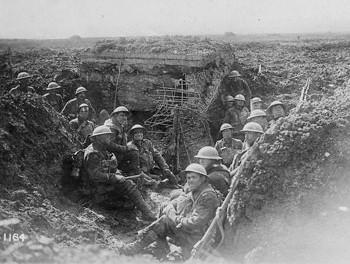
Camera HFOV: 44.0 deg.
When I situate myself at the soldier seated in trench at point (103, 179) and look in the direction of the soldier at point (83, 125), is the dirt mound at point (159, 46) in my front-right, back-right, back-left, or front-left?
front-right

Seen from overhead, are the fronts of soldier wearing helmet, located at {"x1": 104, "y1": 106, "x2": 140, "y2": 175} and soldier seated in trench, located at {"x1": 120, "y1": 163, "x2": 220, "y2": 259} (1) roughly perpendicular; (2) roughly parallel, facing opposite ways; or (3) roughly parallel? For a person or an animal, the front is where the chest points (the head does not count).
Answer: roughly perpendicular

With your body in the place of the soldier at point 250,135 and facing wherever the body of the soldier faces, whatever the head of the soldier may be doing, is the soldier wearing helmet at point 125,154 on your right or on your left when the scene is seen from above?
on your right

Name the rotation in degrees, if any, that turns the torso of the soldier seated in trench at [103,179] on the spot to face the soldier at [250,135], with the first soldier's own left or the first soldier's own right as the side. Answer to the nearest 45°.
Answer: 0° — they already face them

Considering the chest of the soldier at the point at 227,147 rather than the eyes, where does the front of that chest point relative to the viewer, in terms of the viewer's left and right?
facing the viewer

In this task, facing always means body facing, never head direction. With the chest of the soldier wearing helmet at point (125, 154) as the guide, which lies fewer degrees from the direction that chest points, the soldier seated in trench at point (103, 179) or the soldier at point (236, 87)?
the soldier seated in trench

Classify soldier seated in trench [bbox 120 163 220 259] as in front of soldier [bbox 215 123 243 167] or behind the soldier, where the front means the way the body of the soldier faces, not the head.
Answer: in front

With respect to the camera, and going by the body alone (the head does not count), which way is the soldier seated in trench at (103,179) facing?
to the viewer's right

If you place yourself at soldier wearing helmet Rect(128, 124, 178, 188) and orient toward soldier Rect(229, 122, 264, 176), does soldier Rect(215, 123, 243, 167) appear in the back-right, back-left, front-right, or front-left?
front-left

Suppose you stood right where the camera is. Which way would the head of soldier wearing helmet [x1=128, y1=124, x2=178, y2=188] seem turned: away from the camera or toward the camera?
toward the camera

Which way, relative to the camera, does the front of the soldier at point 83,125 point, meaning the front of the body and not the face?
toward the camera

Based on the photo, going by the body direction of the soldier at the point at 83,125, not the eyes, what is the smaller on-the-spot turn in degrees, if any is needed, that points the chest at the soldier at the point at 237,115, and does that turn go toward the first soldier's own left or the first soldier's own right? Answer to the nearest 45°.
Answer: approximately 90° to the first soldier's own left

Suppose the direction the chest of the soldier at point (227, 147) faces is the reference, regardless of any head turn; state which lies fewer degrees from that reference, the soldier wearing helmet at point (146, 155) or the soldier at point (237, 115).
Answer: the soldier wearing helmet

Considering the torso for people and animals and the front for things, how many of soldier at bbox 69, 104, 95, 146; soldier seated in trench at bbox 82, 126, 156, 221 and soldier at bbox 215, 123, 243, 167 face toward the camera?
2

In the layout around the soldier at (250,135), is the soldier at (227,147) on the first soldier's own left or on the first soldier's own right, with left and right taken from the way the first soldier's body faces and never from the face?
on the first soldier's own right
